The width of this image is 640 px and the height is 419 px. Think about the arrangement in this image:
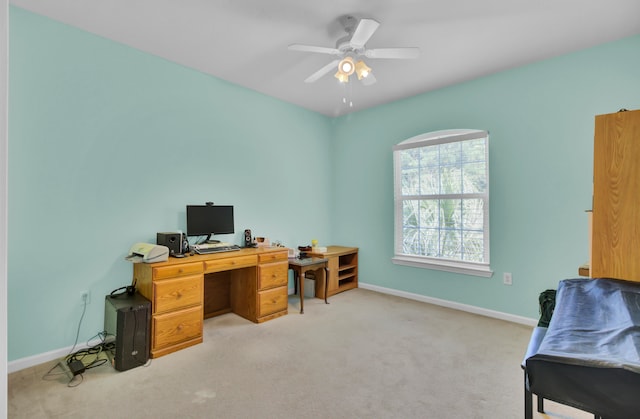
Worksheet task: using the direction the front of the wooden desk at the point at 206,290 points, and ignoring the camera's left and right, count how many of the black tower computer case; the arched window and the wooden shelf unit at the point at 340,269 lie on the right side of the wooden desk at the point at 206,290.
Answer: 1

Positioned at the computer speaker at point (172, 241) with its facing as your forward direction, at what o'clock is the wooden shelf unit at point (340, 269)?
The wooden shelf unit is roughly at 10 o'clock from the computer speaker.

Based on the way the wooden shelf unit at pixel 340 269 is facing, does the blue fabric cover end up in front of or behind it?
in front

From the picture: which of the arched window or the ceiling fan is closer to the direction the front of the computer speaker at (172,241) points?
the ceiling fan

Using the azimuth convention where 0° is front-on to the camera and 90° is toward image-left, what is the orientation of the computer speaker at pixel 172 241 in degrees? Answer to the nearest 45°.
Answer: approximately 315°

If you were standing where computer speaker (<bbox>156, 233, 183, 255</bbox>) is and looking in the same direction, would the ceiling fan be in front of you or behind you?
in front

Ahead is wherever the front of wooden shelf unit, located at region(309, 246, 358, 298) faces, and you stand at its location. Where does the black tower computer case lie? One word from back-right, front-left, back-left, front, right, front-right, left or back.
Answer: right

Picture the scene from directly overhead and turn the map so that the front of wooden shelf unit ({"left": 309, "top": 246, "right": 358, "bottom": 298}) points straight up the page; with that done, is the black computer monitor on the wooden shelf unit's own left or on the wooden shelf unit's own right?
on the wooden shelf unit's own right

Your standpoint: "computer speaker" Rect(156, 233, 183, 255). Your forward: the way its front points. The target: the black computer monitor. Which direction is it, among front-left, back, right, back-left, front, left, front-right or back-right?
left

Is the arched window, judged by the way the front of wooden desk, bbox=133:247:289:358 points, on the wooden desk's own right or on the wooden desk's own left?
on the wooden desk's own left

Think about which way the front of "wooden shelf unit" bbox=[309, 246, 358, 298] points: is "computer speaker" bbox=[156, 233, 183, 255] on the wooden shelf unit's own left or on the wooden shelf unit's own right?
on the wooden shelf unit's own right
